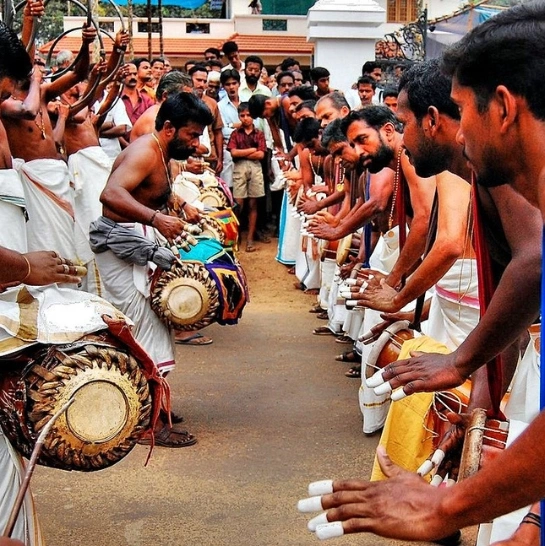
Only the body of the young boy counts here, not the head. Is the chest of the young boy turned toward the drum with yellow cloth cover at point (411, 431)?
yes

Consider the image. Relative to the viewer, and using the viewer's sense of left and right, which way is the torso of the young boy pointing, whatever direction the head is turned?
facing the viewer

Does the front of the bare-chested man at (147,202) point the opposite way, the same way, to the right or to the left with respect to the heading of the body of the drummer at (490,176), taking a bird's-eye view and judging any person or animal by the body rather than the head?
the opposite way

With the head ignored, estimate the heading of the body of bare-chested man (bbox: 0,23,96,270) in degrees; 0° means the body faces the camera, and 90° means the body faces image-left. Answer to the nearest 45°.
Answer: approximately 315°

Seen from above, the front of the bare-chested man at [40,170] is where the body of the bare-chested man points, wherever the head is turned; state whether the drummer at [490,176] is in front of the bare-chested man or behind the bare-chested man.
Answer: in front

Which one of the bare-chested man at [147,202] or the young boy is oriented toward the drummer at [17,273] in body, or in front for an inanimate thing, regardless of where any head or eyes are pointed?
the young boy

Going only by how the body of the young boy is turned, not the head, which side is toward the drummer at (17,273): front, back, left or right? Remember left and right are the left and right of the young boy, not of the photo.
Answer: front

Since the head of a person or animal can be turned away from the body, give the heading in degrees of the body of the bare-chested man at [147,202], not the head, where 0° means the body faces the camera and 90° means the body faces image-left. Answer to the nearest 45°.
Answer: approximately 270°

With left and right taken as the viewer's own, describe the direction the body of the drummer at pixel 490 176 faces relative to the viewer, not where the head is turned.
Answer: facing to the left of the viewer

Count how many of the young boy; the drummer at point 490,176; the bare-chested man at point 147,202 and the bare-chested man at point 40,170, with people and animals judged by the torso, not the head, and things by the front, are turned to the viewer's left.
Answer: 1

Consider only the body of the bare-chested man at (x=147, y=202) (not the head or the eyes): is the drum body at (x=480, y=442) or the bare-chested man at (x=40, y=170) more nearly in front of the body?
the drum body

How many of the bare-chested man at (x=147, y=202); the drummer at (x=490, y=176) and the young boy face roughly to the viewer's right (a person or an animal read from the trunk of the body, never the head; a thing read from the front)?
1

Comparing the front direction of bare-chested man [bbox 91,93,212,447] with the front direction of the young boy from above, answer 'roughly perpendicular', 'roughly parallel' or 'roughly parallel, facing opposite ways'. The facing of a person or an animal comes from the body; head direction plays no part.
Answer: roughly perpendicular

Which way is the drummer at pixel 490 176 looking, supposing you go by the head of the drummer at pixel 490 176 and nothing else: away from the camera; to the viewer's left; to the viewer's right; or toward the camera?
to the viewer's left
